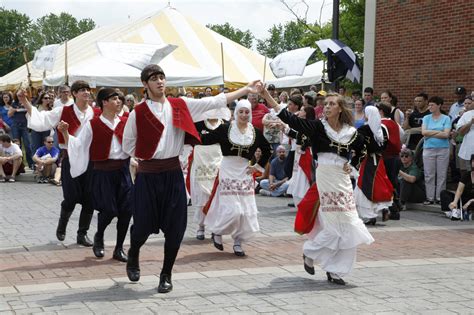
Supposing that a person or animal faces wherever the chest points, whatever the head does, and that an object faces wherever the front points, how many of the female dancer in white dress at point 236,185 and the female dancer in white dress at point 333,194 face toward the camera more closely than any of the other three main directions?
2

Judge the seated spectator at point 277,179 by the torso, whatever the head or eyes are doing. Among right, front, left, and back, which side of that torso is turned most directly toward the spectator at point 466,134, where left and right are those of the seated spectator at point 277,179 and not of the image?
left

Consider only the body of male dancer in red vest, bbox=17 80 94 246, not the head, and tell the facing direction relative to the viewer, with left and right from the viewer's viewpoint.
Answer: facing the viewer and to the right of the viewer

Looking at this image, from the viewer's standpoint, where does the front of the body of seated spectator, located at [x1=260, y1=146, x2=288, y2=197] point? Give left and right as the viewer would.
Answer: facing the viewer and to the left of the viewer

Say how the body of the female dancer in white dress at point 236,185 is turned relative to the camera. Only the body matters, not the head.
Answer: toward the camera

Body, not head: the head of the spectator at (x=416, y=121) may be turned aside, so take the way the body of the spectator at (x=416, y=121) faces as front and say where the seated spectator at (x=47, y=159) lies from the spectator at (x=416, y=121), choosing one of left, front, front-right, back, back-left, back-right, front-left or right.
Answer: front-right

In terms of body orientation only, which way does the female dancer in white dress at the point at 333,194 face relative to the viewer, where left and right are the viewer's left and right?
facing the viewer

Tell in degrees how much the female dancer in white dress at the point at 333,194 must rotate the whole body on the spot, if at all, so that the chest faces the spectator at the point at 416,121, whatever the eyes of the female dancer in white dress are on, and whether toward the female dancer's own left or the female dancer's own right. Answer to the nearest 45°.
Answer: approximately 180°

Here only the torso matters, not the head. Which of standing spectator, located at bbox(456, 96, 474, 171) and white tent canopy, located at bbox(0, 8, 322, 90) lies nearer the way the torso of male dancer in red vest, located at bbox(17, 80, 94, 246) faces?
the standing spectator

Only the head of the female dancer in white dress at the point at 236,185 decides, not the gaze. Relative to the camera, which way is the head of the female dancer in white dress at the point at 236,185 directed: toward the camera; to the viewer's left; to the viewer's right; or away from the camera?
toward the camera

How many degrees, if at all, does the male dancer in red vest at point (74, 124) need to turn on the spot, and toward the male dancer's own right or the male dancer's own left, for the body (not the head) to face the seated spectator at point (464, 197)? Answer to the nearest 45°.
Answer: approximately 45° to the male dancer's own left

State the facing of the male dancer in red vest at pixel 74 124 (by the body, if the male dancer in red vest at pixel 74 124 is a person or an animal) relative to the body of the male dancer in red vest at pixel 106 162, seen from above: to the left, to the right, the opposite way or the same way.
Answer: the same way
